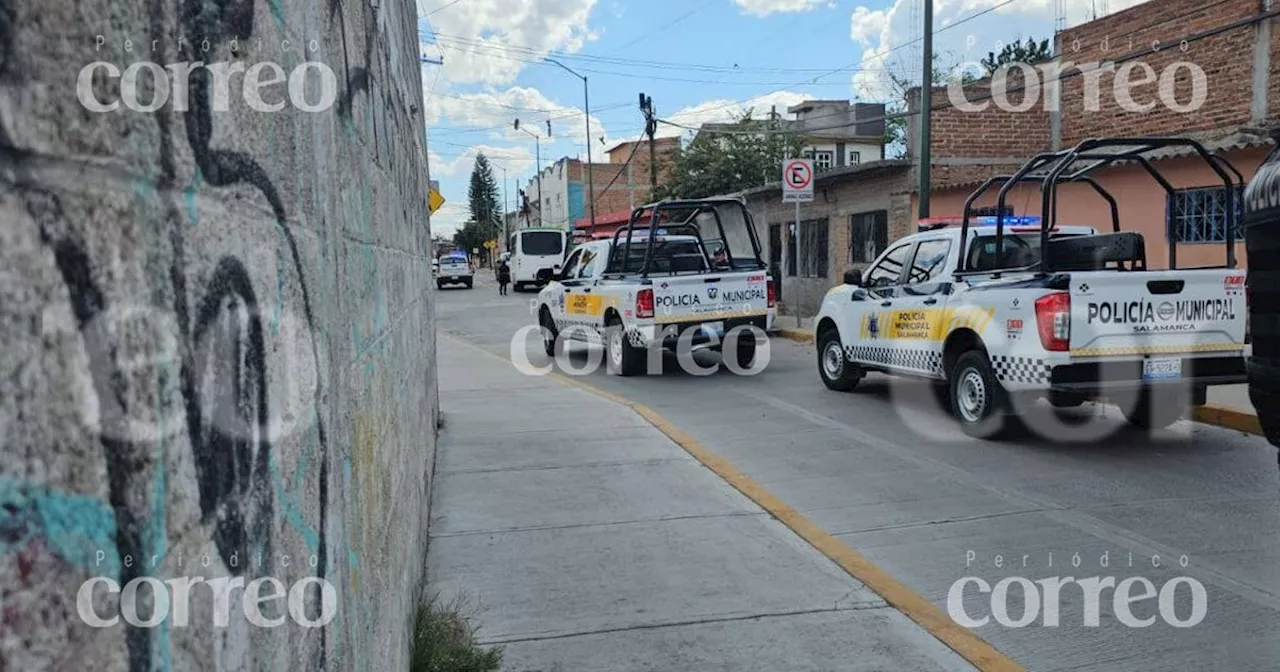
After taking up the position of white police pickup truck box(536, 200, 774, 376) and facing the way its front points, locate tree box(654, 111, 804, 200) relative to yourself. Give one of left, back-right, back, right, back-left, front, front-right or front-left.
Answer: front-right

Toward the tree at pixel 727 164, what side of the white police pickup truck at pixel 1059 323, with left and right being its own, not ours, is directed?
front

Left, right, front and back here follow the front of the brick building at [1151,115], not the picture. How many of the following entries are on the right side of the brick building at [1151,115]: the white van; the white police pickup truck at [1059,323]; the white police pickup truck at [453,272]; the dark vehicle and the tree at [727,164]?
3

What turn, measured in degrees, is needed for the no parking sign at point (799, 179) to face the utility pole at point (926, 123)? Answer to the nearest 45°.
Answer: approximately 45° to its left

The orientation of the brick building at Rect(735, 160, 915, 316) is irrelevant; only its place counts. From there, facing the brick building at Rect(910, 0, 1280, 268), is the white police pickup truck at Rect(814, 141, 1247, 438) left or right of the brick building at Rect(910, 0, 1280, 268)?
right

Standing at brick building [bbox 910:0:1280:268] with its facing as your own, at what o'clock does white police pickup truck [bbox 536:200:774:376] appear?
The white police pickup truck is roughly at 12 o'clock from the brick building.

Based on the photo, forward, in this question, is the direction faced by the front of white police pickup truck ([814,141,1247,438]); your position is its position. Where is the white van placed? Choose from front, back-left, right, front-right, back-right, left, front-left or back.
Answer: front

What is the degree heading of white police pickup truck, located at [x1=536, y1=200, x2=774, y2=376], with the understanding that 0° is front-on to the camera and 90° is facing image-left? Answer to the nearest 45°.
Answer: approximately 135°

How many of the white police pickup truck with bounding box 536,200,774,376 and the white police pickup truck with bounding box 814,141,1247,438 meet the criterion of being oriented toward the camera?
0

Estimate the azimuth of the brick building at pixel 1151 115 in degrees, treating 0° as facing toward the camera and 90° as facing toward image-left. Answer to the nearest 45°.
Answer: approximately 45°

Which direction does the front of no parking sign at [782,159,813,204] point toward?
toward the camera

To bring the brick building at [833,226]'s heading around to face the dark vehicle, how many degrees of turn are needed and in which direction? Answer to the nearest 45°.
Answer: approximately 45° to its left

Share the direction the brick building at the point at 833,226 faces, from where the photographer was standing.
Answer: facing the viewer and to the left of the viewer

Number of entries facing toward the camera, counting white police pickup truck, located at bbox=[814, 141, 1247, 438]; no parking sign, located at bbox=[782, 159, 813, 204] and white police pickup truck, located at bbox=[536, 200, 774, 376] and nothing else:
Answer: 1

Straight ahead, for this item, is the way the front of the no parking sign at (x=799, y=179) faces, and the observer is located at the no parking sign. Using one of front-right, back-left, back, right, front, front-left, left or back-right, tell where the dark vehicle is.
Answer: front

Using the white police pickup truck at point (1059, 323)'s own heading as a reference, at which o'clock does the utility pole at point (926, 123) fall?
The utility pole is roughly at 1 o'clock from the white police pickup truck.

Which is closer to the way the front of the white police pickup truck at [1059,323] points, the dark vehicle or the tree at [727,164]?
the tree

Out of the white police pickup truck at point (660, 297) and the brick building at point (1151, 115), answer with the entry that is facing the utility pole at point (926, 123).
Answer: the brick building

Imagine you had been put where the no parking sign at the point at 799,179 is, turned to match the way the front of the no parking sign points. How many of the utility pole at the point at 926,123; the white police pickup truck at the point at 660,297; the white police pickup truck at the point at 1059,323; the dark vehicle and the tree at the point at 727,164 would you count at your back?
1
